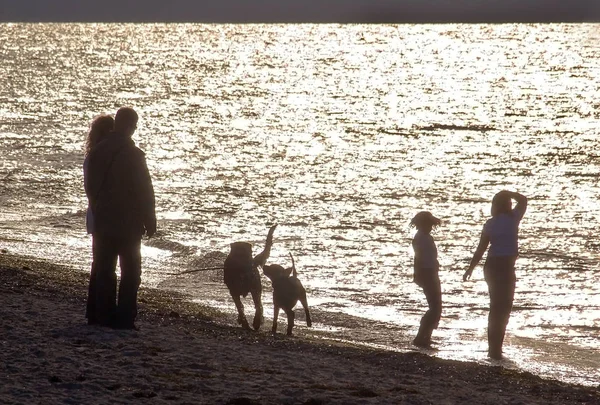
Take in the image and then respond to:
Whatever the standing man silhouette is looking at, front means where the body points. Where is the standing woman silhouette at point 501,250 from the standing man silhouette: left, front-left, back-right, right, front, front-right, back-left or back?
front-right

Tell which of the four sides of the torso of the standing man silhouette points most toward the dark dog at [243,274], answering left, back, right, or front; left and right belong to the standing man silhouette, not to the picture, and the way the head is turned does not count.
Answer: right

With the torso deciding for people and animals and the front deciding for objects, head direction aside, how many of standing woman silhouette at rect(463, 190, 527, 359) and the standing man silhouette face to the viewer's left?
0

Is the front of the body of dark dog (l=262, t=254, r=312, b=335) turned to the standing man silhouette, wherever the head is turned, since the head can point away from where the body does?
yes

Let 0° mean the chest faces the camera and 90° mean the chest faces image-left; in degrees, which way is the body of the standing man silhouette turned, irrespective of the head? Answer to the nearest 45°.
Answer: approximately 225°

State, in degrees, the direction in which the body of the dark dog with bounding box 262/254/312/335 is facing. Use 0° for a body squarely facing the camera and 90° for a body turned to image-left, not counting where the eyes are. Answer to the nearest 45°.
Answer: approximately 45°

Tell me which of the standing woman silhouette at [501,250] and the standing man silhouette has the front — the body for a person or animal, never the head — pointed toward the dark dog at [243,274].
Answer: the standing man silhouette

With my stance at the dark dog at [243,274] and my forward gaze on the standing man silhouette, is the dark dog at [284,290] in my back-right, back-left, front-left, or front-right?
back-left
